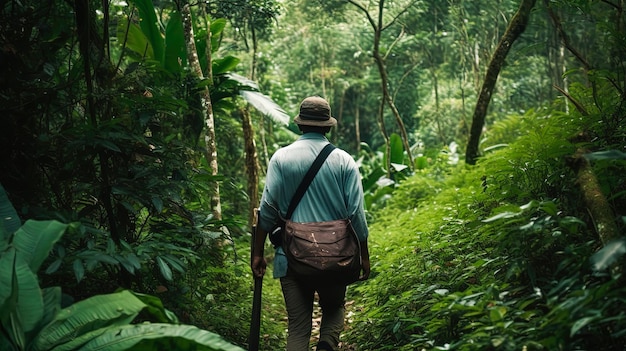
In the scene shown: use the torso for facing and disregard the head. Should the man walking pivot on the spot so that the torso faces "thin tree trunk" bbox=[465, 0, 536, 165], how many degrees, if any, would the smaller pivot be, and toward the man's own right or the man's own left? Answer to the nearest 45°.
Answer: approximately 45° to the man's own right

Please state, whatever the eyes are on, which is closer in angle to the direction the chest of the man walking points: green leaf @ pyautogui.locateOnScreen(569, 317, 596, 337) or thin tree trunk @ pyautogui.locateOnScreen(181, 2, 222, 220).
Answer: the thin tree trunk

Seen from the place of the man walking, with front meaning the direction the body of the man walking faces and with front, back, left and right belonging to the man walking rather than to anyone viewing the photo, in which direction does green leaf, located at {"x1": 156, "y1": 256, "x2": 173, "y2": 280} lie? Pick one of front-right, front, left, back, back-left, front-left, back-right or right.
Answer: back-left

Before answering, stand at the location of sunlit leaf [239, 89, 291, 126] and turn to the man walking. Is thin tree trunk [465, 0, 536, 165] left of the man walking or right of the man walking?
left

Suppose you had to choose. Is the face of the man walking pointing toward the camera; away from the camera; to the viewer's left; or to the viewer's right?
away from the camera

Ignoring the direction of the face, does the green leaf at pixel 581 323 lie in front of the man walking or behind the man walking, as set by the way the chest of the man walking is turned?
behind

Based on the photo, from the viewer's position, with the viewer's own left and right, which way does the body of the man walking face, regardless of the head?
facing away from the viewer

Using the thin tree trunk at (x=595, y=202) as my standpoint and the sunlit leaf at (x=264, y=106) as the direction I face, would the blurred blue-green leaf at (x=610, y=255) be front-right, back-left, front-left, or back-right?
back-left

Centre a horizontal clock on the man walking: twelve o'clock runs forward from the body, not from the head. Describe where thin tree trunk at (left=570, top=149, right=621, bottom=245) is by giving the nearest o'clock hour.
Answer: The thin tree trunk is roughly at 2 o'clock from the man walking.

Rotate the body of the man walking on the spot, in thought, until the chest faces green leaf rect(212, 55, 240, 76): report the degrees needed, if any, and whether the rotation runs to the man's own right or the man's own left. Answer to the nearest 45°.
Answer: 0° — they already face it

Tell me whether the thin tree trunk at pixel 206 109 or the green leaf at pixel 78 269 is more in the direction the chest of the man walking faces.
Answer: the thin tree trunk
